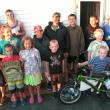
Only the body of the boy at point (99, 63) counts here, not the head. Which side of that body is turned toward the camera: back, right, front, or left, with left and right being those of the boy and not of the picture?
front

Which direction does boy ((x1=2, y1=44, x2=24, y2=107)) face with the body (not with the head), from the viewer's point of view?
toward the camera

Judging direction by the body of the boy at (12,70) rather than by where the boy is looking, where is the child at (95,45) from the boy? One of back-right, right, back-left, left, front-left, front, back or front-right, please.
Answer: left

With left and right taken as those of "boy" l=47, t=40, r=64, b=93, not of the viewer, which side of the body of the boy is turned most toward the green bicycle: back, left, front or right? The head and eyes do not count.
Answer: left

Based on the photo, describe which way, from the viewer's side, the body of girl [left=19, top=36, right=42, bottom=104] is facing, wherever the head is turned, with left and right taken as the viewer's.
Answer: facing the viewer

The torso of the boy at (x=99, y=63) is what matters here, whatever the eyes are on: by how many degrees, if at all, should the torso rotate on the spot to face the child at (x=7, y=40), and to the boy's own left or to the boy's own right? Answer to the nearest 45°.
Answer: approximately 90° to the boy's own right
